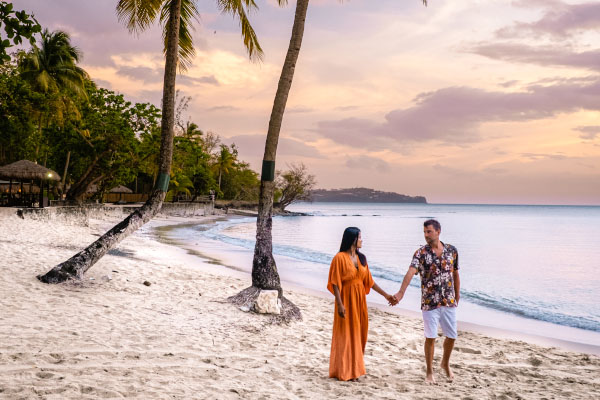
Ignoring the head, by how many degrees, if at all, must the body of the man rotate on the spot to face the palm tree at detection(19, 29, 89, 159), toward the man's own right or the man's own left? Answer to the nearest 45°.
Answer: approximately 135° to the man's own right

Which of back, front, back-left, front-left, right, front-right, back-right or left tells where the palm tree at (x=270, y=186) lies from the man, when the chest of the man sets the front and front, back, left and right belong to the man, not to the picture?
back-right

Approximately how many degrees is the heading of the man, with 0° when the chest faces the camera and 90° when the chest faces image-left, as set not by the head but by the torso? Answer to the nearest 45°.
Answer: approximately 0°

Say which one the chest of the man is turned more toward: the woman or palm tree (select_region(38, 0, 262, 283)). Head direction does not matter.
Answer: the woman

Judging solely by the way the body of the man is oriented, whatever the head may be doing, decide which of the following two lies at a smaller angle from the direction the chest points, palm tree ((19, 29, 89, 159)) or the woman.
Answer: the woman

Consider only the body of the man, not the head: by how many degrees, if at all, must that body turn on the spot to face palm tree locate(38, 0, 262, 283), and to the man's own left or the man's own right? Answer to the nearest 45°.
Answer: approximately 135° to the man's own right

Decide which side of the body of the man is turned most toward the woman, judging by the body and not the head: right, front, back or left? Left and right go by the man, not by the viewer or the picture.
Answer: right
